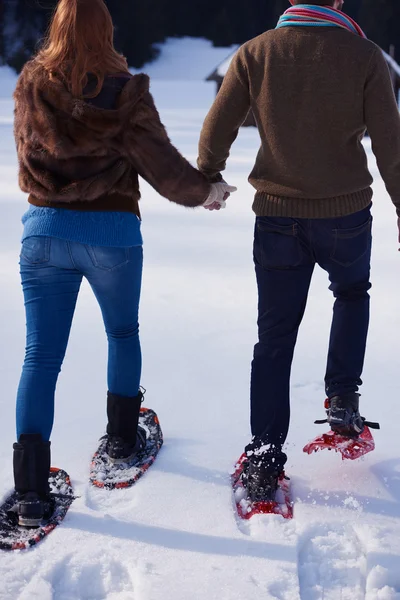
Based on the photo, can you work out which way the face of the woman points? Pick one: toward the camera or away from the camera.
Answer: away from the camera

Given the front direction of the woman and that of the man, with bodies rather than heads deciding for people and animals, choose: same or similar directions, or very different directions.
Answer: same or similar directions

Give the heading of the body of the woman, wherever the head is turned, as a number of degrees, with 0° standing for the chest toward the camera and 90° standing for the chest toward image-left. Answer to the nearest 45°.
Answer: approximately 180°

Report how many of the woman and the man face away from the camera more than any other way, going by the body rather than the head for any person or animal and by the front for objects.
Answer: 2

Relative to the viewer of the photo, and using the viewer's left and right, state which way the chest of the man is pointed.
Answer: facing away from the viewer

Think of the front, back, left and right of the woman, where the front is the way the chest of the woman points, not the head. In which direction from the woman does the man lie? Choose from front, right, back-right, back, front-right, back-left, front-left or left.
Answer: right

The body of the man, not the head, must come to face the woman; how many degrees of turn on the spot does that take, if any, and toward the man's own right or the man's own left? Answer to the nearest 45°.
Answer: approximately 90° to the man's own left
